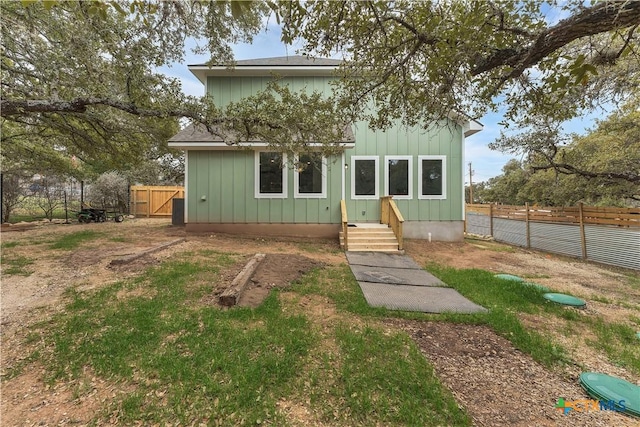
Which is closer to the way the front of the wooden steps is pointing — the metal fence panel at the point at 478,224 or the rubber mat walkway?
the rubber mat walkway

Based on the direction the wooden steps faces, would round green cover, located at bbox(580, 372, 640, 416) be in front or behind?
in front

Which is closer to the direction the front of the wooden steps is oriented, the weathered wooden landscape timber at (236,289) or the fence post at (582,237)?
the weathered wooden landscape timber

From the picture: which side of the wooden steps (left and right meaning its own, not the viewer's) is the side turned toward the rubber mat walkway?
front

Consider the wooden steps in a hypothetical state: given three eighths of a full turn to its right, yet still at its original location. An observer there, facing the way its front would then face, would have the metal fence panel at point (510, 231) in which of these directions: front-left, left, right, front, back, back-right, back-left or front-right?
right

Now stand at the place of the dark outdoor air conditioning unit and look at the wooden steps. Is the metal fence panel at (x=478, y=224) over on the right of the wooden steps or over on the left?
left

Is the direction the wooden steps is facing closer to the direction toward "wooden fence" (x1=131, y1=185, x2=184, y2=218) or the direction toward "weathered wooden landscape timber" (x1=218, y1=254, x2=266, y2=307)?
the weathered wooden landscape timber

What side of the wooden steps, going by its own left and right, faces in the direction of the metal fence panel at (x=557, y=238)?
left

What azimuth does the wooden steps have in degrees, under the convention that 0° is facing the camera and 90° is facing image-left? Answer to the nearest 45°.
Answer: approximately 0°

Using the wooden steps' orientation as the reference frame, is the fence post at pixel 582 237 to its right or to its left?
on its left

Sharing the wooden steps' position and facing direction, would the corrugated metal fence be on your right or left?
on your left
